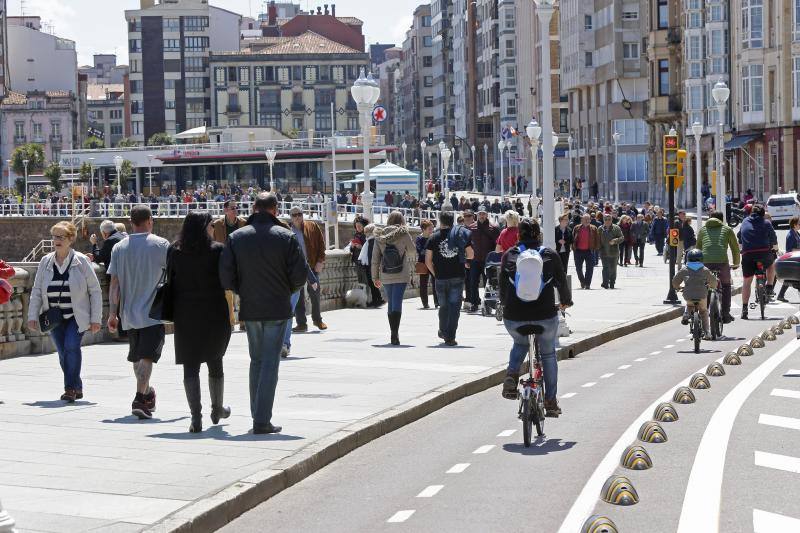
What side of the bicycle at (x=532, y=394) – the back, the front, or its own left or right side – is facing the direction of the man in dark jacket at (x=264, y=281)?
left

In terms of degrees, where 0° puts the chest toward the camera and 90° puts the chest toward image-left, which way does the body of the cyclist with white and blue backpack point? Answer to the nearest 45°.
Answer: approximately 180°

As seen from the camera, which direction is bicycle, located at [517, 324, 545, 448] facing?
away from the camera

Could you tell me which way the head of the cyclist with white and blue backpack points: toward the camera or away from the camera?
away from the camera

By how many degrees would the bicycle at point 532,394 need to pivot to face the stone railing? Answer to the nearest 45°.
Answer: approximately 45° to its left

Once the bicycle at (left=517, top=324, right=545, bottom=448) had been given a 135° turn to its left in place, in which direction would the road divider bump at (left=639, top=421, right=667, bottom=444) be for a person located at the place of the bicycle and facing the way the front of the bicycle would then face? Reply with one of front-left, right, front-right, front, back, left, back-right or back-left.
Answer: back-left

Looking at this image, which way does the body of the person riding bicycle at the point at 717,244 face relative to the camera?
away from the camera

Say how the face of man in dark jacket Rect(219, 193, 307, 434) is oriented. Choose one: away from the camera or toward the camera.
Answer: away from the camera

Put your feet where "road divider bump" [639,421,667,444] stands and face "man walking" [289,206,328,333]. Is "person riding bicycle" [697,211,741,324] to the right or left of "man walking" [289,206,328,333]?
right
